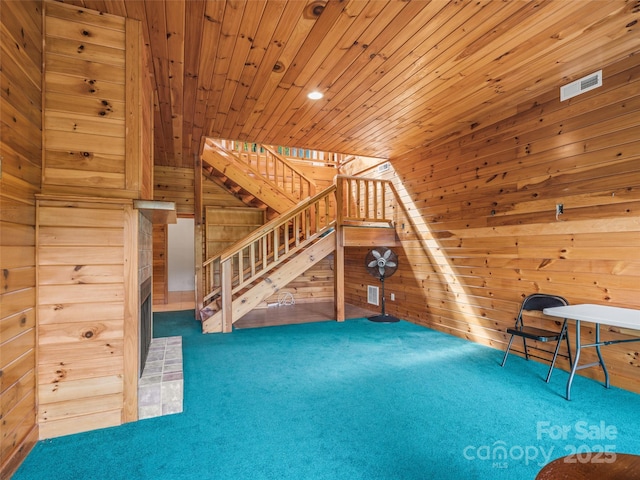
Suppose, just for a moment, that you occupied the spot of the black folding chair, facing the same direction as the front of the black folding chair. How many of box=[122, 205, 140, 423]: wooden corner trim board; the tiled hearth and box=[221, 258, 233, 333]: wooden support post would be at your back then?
0

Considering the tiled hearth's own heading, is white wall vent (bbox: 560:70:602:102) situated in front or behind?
in front

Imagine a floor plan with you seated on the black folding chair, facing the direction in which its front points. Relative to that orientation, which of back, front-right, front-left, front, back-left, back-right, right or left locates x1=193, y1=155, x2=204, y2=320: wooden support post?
front-right

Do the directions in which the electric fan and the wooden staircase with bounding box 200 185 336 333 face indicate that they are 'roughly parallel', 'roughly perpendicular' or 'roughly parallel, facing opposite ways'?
roughly perpendicular

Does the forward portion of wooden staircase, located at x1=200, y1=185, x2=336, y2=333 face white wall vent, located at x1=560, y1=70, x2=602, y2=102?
no

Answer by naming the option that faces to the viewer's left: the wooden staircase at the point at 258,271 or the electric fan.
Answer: the wooden staircase

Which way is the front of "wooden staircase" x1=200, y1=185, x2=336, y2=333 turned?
to the viewer's left

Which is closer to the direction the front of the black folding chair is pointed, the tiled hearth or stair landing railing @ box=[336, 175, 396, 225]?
the tiled hearth

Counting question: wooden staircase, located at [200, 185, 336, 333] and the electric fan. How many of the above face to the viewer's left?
1

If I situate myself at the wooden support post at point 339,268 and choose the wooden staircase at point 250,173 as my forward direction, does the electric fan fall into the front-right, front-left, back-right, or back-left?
back-right

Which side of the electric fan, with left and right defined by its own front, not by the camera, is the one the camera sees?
front

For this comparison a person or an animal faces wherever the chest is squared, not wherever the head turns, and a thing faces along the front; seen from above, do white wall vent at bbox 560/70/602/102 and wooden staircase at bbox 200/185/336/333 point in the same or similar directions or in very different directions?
same or similar directions

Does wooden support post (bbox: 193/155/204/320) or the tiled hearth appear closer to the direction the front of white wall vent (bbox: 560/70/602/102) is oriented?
the tiled hearth

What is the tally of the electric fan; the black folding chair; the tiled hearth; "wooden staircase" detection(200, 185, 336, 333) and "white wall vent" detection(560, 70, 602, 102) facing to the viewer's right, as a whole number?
1

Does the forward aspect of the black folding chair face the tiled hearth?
yes

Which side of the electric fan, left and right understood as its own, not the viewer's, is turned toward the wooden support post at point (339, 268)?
right

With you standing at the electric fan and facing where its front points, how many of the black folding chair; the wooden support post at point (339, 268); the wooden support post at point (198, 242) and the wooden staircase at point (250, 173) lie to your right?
3

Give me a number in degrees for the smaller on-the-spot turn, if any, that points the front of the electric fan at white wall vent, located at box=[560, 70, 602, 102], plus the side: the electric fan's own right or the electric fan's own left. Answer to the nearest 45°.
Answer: approximately 45° to the electric fan's own left

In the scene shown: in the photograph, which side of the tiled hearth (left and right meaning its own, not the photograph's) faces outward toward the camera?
right
